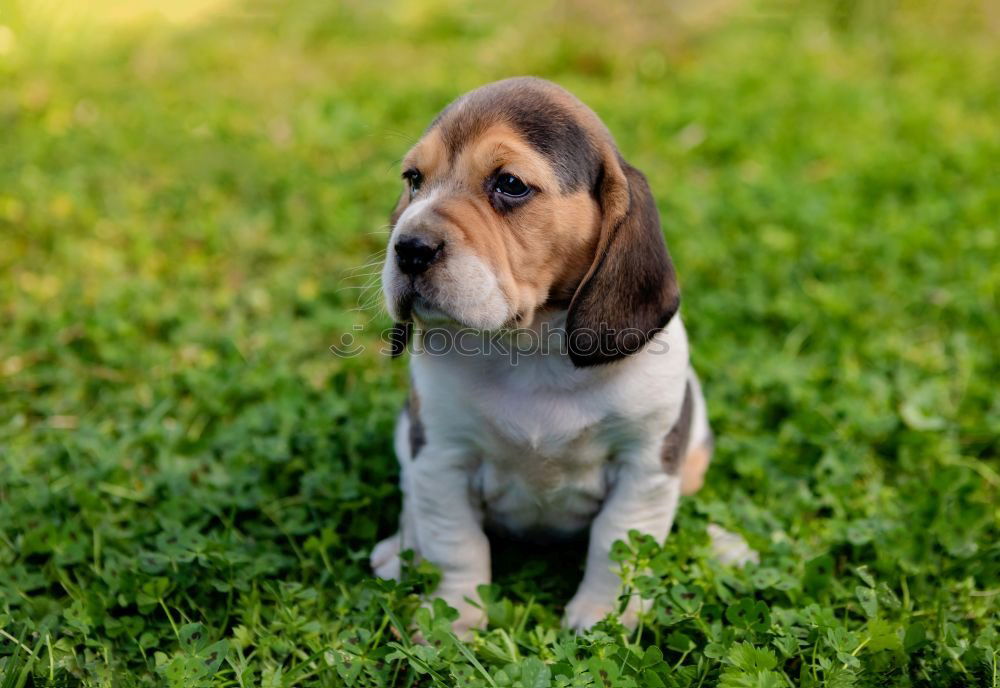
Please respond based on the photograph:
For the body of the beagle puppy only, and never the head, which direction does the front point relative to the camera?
toward the camera
